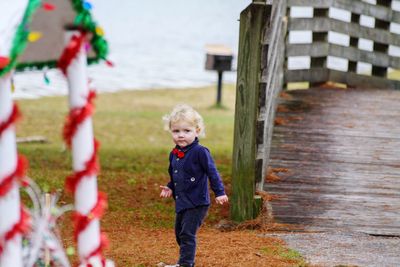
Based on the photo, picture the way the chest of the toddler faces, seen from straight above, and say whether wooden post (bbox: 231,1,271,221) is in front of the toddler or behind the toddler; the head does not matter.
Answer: behind

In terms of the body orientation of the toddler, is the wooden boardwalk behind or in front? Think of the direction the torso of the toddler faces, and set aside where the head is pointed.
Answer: behind

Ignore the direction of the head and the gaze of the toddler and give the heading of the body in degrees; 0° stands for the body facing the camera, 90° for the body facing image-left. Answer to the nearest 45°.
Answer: approximately 45°

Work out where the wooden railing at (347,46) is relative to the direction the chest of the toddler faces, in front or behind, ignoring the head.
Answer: behind

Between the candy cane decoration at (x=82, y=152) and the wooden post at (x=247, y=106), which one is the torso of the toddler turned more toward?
the candy cane decoration
